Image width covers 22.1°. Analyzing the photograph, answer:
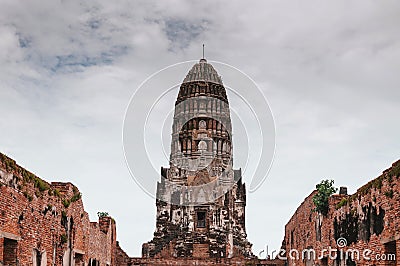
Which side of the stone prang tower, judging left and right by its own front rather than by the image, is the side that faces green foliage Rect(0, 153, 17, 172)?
front

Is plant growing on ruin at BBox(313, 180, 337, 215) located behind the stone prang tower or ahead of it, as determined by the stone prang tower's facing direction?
ahead

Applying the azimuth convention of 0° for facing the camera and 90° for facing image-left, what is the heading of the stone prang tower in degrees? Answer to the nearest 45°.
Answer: approximately 0°

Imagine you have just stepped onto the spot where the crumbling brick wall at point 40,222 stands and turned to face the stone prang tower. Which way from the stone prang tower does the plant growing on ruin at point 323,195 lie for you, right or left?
right

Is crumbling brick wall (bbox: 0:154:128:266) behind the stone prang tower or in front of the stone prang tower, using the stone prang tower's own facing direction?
in front

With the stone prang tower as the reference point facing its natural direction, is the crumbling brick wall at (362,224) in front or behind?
in front

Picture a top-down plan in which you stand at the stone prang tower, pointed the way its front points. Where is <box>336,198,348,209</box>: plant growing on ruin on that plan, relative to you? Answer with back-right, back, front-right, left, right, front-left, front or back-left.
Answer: front
